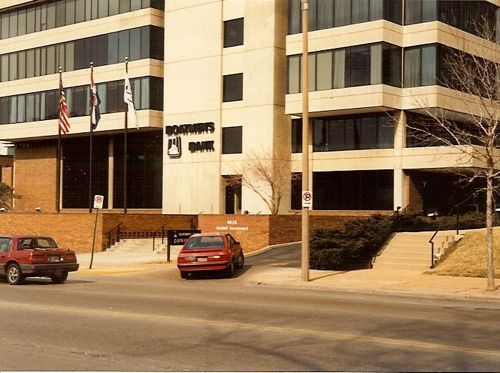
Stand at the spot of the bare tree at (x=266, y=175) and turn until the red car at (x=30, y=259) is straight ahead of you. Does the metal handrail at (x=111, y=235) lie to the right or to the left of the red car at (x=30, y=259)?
right

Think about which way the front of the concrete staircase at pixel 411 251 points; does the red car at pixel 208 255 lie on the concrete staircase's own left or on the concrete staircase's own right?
on the concrete staircase's own right

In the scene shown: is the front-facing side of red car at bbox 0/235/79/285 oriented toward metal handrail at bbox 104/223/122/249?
no

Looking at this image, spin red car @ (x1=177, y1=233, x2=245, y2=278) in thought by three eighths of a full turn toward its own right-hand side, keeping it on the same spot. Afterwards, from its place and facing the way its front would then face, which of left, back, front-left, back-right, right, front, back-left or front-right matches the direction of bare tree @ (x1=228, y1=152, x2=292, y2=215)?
back

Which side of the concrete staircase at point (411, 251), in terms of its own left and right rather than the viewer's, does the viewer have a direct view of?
front

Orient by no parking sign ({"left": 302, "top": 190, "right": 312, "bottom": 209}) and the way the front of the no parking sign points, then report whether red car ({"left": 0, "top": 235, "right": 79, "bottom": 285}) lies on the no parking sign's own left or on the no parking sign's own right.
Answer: on the no parking sign's own right

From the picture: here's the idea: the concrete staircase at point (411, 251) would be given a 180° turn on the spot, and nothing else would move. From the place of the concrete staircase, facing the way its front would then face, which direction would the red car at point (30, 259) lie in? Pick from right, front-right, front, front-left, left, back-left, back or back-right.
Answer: back-left

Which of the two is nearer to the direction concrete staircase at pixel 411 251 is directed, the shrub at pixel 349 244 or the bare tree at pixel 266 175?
the shrub

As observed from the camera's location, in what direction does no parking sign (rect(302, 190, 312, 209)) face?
facing the viewer

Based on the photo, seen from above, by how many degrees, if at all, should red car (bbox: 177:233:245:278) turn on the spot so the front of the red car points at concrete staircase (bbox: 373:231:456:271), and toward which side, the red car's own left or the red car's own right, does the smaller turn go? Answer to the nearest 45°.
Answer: approximately 45° to the red car's own right

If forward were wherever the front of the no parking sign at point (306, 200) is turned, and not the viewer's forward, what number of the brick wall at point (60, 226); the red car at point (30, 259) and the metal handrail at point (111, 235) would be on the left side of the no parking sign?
0

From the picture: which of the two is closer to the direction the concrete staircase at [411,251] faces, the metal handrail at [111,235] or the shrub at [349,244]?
the shrub

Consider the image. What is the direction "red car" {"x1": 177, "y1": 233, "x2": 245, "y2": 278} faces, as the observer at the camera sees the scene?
facing away from the viewer and to the right of the viewer

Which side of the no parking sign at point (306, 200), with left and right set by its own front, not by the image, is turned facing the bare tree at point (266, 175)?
back
